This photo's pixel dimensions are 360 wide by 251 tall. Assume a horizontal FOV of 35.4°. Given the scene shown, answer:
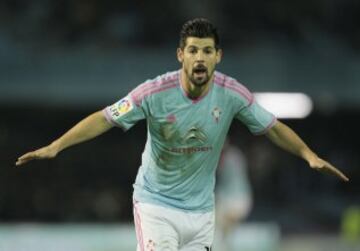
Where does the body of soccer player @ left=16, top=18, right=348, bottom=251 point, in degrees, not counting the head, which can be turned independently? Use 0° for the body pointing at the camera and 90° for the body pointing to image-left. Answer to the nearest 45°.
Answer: approximately 0°

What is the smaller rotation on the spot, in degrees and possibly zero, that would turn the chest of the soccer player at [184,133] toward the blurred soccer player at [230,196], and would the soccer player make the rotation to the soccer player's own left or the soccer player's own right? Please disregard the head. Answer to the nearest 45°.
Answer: approximately 180°
